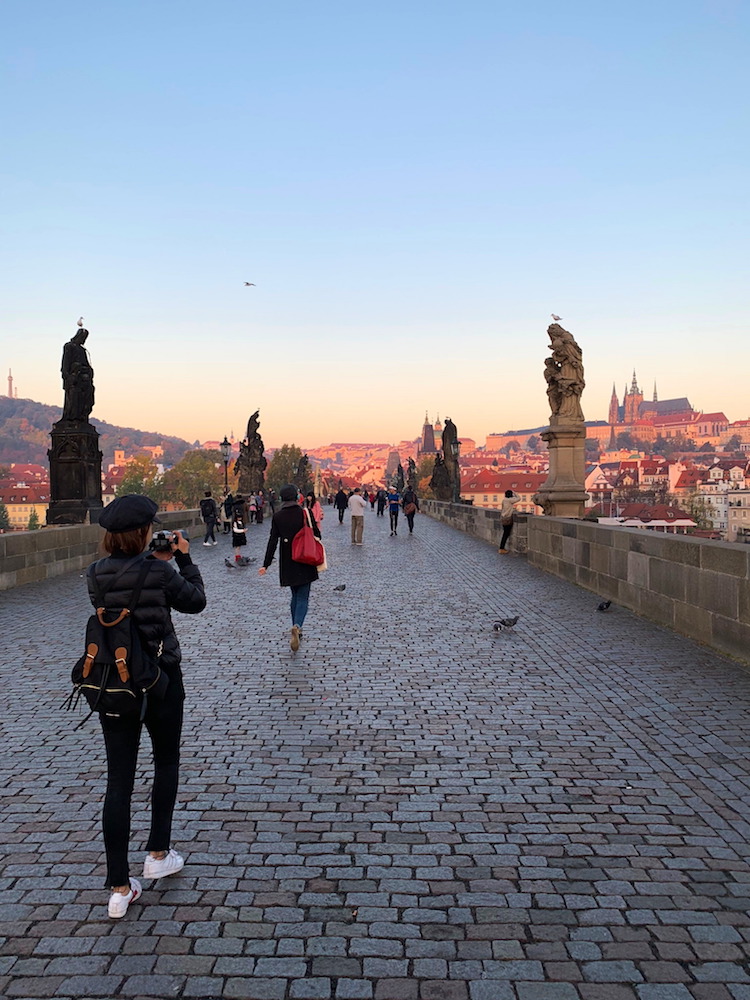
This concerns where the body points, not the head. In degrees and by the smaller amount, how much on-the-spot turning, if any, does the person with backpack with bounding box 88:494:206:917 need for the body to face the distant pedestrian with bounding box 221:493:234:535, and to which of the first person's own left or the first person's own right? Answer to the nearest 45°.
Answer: approximately 45° to the first person's own left

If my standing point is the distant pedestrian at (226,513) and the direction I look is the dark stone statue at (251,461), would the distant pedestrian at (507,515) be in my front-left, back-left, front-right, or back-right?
back-right

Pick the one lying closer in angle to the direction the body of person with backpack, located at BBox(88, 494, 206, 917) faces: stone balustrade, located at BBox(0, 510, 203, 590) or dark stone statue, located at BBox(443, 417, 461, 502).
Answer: the dark stone statue

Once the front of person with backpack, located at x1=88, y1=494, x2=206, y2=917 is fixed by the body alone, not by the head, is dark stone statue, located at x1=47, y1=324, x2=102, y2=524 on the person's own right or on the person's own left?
on the person's own left

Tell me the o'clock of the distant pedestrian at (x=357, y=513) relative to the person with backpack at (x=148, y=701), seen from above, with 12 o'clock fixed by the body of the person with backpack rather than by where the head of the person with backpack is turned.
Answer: The distant pedestrian is roughly at 11 o'clock from the person with backpack.

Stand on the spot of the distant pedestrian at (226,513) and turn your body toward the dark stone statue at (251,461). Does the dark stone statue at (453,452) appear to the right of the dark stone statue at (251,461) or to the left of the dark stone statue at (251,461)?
right

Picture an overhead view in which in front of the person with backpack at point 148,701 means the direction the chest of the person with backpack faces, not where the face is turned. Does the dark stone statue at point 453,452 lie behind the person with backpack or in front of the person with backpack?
in front

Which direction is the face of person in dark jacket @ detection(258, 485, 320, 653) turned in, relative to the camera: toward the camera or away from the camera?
away from the camera

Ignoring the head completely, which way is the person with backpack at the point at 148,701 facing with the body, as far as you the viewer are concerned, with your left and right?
facing away from the viewer and to the right of the viewer

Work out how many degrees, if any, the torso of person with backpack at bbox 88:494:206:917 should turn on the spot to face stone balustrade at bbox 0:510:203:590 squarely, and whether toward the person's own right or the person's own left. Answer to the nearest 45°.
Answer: approximately 45° to the person's own left

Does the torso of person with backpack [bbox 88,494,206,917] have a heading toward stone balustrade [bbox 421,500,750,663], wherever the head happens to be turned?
yes

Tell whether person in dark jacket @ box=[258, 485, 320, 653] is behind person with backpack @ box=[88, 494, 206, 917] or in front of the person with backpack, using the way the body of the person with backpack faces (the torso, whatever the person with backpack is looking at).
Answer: in front
